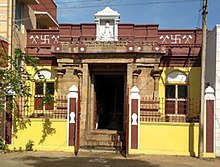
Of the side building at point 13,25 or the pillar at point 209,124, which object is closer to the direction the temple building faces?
the pillar

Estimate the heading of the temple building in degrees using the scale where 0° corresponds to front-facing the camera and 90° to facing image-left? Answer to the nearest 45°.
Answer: approximately 0°

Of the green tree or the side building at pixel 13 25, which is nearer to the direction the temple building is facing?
the green tree

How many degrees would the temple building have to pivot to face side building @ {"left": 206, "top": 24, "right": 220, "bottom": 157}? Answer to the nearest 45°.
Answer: approximately 45° to its left

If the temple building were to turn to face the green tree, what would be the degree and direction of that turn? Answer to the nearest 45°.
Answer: approximately 45° to its right

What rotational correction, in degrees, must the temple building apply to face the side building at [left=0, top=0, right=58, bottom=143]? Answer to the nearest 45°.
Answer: approximately 90° to its right
